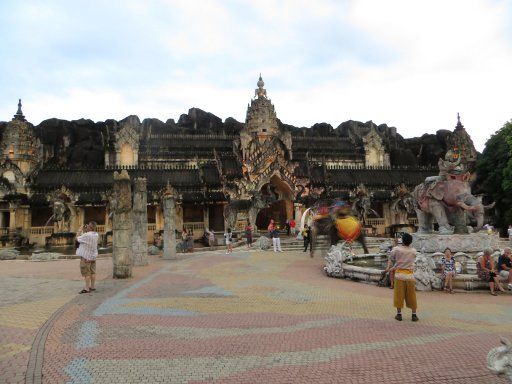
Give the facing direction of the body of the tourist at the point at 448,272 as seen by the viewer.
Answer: toward the camera

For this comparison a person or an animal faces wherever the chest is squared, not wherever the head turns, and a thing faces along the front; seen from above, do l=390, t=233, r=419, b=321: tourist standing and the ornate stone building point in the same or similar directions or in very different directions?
very different directions

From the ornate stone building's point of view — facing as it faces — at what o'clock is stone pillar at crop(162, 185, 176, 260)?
The stone pillar is roughly at 12 o'clock from the ornate stone building.

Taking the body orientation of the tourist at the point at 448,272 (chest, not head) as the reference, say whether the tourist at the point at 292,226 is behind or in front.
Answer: behind

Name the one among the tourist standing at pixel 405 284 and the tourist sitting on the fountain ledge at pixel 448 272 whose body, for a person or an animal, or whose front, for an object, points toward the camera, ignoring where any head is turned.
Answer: the tourist sitting on the fountain ledge at pixel 448 272

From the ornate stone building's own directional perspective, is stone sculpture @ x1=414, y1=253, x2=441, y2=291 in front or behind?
in front

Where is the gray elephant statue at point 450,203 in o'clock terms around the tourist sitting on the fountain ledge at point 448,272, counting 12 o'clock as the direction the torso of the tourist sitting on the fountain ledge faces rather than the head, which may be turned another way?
The gray elephant statue is roughly at 6 o'clock from the tourist sitting on the fountain ledge.

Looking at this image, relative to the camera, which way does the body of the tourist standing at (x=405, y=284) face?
away from the camera

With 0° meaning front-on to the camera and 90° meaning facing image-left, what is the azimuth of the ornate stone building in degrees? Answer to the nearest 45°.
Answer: approximately 0°

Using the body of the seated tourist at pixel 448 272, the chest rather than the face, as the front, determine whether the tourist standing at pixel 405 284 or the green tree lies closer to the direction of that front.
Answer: the tourist standing

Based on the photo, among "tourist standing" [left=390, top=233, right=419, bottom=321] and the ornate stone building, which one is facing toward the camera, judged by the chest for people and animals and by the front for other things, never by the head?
the ornate stone building
